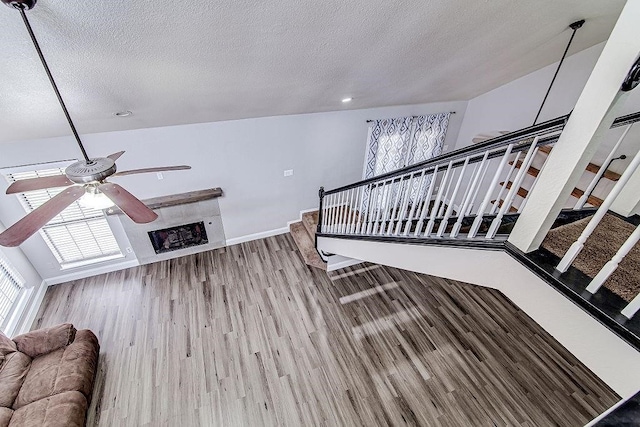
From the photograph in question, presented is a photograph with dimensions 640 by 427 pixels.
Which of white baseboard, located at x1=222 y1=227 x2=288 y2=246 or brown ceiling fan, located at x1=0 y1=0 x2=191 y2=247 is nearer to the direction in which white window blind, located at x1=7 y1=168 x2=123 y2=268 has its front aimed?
the brown ceiling fan

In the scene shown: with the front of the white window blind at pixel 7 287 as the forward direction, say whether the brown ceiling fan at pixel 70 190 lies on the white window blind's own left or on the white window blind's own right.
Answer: on the white window blind's own right

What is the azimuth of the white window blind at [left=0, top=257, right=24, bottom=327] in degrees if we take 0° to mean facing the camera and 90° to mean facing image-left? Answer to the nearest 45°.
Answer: approximately 270°

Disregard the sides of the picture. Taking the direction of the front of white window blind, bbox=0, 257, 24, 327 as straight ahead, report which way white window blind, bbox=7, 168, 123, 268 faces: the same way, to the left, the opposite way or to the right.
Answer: to the right

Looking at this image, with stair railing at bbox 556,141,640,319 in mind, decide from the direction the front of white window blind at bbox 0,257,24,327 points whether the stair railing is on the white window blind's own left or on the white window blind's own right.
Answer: on the white window blind's own right

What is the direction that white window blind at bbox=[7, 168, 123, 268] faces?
toward the camera

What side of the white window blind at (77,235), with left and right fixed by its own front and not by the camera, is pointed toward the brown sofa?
front

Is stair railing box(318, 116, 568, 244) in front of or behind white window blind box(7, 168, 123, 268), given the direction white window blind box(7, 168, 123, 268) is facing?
in front

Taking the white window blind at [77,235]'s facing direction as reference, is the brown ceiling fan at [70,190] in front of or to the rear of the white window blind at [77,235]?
in front

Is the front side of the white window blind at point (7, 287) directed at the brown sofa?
no

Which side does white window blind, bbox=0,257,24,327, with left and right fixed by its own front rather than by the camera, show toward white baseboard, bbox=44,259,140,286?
front
